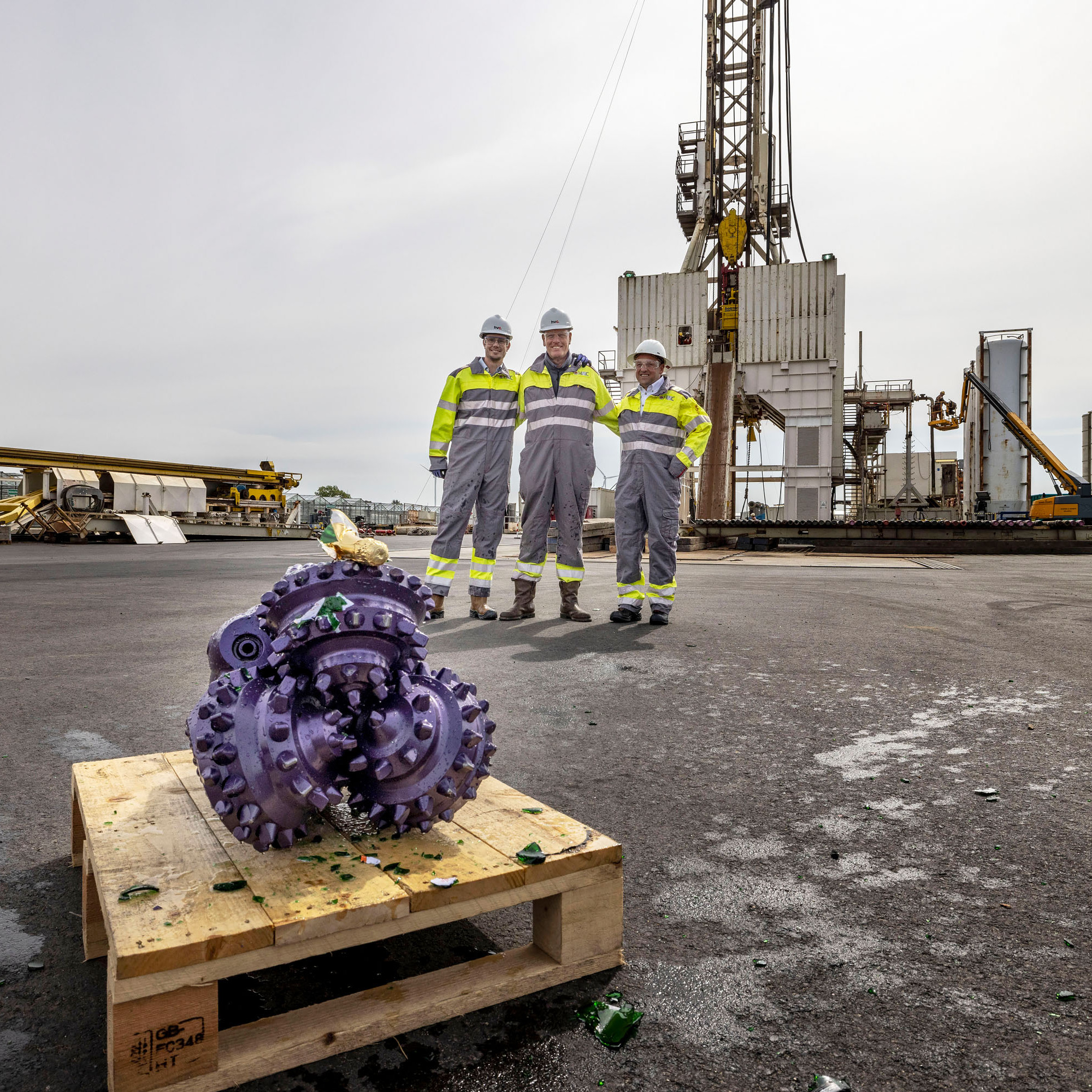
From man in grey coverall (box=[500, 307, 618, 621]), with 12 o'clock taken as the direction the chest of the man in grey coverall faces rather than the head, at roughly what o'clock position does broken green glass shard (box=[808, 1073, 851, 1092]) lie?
The broken green glass shard is roughly at 12 o'clock from the man in grey coverall.

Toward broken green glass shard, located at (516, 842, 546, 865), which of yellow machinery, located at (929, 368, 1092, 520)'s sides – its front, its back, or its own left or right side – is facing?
left

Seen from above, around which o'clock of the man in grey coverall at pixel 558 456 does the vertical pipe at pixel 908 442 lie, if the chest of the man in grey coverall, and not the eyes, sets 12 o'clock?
The vertical pipe is roughly at 7 o'clock from the man in grey coverall.

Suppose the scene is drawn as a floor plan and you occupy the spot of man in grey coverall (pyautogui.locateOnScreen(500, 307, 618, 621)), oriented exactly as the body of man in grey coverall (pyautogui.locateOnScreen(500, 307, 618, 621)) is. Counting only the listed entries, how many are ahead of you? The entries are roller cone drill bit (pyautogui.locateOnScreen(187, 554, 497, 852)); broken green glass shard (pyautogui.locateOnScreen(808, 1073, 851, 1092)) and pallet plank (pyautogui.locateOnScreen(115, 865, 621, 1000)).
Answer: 3

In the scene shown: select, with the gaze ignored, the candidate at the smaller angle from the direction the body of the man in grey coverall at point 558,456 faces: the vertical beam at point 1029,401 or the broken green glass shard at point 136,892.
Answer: the broken green glass shard

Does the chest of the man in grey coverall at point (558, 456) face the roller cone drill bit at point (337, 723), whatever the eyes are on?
yes

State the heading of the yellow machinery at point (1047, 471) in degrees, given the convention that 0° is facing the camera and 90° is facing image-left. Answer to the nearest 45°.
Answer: approximately 90°

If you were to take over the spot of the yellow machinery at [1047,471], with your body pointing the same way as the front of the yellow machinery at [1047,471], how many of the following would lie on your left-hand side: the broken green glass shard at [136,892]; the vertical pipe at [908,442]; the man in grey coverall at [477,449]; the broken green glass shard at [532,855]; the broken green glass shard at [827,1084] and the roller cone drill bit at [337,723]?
5

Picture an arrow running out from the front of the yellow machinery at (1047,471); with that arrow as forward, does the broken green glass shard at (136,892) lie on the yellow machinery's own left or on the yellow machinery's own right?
on the yellow machinery's own left

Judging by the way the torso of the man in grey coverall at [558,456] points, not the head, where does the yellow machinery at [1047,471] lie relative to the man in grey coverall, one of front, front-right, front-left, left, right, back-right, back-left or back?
back-left

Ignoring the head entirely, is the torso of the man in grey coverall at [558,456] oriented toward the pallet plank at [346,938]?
yes

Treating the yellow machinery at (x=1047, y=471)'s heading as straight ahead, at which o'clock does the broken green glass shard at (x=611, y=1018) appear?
The broken green glass shard is roughly at 9 o'clock from the yellow machinery.

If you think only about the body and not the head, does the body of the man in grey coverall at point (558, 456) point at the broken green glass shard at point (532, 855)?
yes
